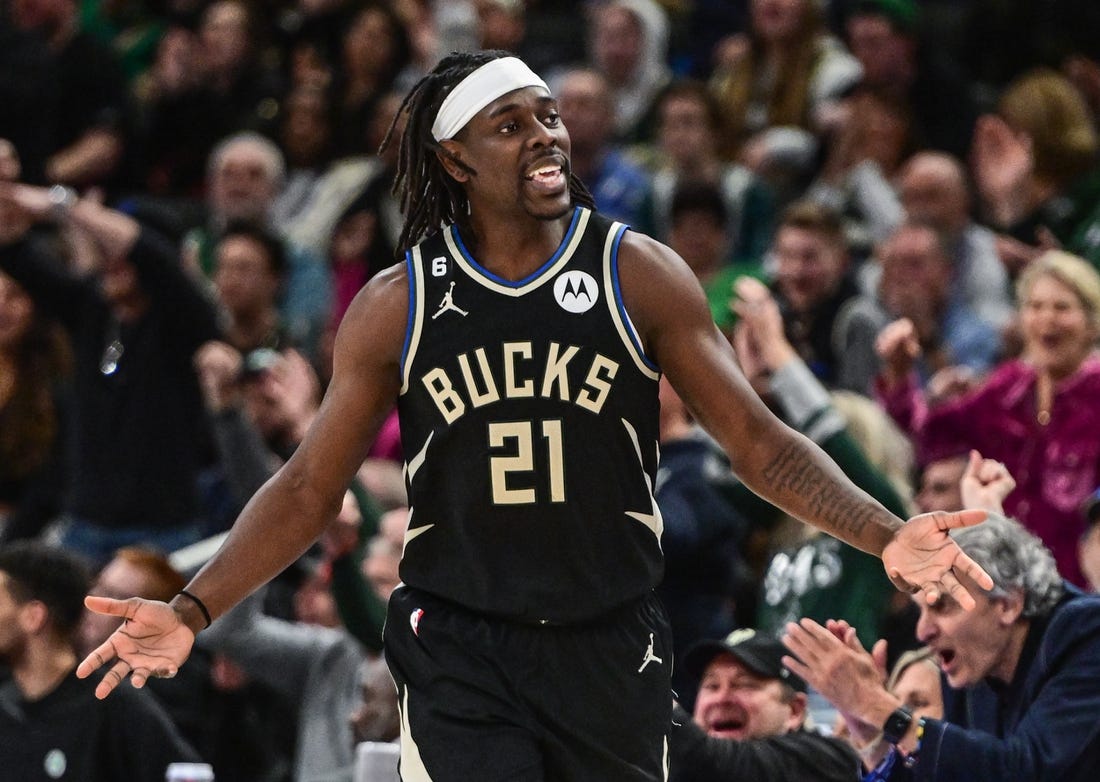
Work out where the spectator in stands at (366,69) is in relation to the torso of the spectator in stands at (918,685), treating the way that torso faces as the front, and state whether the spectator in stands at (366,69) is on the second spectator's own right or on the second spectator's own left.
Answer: on the second spectator's own right

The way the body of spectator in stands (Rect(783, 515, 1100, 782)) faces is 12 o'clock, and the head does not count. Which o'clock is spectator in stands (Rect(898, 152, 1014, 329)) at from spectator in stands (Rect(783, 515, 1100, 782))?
spectator in stands (Rect(898, 152, 1014, 329)) is roughly at 3 o'clock from spectator in stands (Rect(783, 515, 1100, 782)).

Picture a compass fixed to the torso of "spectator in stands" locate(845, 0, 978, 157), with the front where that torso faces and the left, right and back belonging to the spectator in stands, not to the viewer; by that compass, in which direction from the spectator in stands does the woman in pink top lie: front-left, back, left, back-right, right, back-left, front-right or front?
front-left

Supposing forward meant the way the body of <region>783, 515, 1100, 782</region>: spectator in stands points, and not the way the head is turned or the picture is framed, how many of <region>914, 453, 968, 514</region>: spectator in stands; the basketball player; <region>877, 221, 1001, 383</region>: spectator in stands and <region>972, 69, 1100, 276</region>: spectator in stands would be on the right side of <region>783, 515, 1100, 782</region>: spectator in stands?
3
